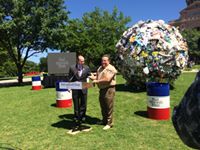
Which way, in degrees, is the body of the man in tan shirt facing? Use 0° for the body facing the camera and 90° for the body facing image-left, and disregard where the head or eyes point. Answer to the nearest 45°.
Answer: approximately 45°

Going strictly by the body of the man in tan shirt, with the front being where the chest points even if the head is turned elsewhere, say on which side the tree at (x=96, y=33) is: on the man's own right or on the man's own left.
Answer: on the man's own right

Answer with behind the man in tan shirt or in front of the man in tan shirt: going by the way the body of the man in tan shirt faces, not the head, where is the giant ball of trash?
behind

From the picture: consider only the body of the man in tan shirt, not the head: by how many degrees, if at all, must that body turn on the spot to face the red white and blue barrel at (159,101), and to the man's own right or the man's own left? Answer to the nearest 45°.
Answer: approximately 180°

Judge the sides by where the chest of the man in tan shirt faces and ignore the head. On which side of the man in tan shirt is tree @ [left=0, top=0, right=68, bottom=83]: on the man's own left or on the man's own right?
on the man's own right
